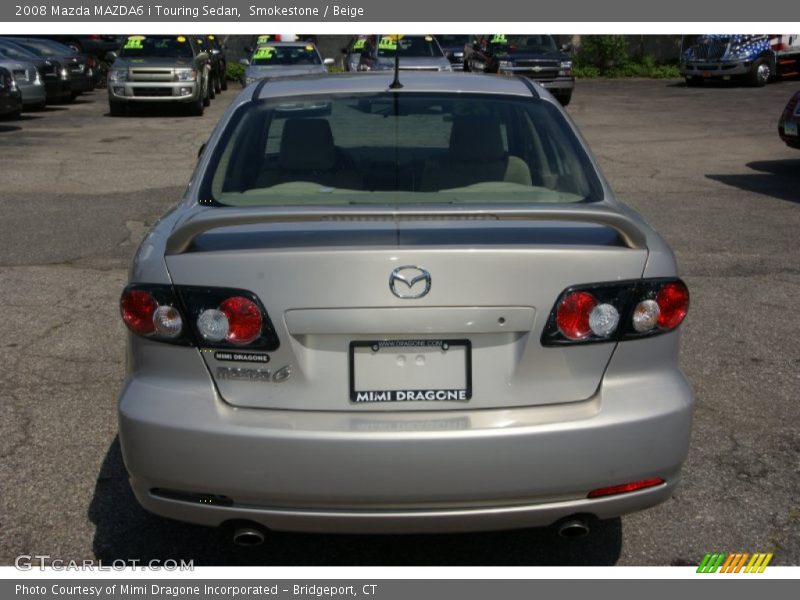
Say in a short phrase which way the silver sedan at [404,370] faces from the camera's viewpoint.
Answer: facing away from the viewer
